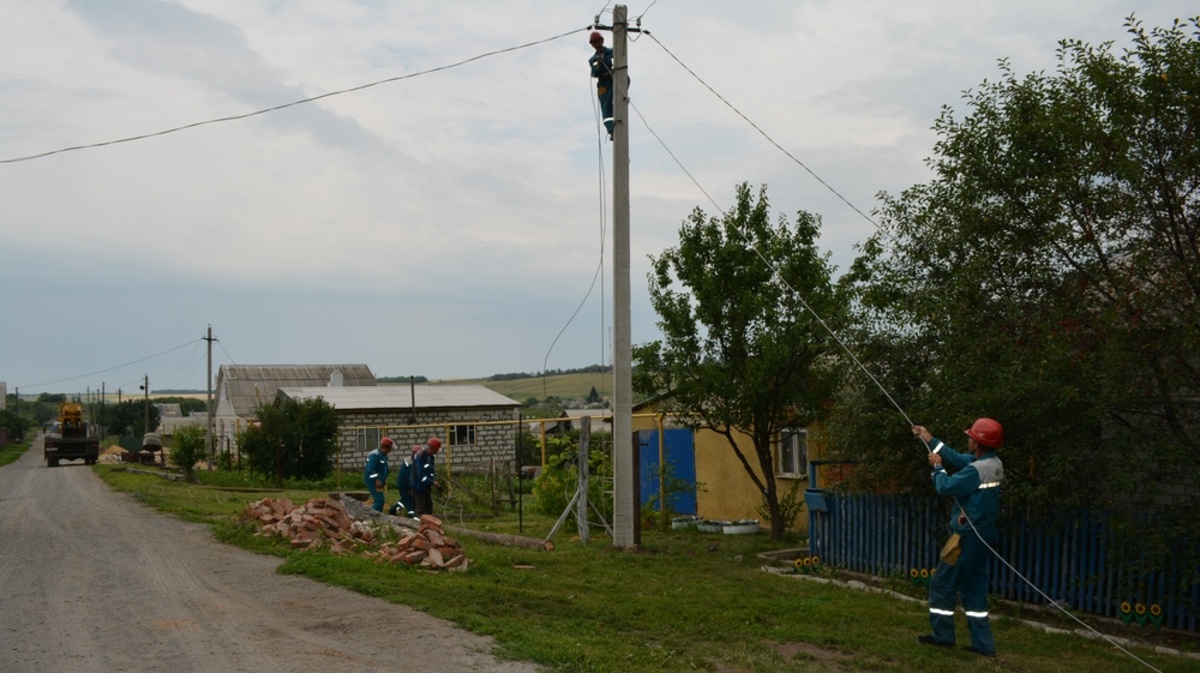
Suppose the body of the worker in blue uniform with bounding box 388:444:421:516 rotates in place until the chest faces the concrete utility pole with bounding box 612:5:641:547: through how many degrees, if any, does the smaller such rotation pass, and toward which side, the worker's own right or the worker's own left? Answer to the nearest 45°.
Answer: approximately 45° to the worker's own right

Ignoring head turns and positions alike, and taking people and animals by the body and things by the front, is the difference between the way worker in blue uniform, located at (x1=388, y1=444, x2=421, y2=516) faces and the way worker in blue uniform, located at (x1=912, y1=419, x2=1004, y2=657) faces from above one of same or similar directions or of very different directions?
very different directions

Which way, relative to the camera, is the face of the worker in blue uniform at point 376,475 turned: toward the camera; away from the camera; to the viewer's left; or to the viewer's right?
to the viewer's right

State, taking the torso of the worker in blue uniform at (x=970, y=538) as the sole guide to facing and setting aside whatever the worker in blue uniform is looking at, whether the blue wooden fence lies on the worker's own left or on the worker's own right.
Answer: on the worker's own right

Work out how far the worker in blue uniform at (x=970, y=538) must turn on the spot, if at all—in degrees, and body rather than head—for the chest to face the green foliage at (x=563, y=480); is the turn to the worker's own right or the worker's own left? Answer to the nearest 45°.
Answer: approximately 45° to the worker's own right

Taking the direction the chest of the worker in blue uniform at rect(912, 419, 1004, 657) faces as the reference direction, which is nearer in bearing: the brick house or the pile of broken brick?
the pile of broken brick

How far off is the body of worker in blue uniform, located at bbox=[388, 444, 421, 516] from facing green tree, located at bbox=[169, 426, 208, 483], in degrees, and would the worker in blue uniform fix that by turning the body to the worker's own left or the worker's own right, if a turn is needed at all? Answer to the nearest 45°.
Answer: approximately 90° to the worker's own left

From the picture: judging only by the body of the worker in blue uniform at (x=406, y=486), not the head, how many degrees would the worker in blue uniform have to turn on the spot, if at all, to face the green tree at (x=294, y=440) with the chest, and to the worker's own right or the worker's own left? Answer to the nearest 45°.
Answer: approximately 90° to the worker's own left

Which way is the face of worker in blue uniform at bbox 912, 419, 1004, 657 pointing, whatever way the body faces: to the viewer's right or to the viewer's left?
to the viewer's left

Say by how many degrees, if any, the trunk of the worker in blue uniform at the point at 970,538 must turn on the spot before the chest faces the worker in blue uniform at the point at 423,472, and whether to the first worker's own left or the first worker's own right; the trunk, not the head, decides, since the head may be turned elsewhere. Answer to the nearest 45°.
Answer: approximately 45° to the first worker's own right

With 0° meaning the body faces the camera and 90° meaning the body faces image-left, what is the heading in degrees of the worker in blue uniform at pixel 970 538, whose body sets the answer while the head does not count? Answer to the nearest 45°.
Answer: approximately 90°
